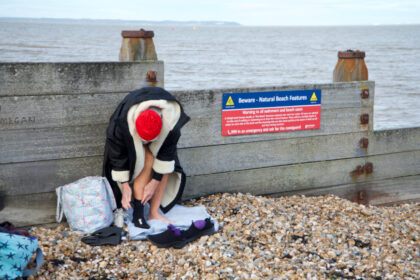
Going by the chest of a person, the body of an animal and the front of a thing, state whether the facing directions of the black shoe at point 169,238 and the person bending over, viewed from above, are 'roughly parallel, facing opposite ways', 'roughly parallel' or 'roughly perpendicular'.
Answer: roughly perpendicular

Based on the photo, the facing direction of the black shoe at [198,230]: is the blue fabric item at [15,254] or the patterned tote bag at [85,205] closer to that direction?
the blue fabric item

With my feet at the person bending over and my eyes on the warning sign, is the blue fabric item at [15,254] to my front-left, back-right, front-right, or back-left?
back-right

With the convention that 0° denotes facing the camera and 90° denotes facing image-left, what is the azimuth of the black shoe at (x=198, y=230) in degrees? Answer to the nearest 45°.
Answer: approximately 45°

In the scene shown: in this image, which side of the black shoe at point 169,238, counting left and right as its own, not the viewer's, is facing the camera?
left

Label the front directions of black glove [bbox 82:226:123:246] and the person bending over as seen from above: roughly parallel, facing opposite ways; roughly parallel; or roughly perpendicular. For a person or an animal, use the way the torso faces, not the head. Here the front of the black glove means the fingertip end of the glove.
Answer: roughly perpendicular

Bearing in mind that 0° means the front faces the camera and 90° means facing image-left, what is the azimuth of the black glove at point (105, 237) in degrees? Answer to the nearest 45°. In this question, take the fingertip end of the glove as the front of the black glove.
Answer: approximately 90°

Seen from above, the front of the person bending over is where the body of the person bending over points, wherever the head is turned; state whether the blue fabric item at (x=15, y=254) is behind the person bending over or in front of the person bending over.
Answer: in front

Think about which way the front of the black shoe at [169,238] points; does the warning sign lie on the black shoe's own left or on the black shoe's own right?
on the black shoe's own right
